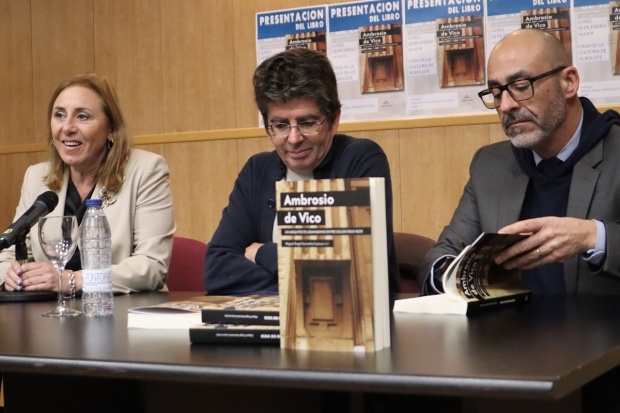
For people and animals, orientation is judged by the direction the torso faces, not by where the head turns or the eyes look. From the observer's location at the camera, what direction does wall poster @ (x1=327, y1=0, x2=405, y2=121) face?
facing the viewer

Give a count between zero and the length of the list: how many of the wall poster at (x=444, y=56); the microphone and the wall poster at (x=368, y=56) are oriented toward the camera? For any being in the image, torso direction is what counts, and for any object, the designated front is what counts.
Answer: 2

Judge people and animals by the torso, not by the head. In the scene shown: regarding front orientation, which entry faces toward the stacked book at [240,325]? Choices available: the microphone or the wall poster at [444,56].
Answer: the wall poster

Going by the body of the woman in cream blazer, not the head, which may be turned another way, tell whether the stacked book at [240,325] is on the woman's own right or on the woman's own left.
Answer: on the woman's own left

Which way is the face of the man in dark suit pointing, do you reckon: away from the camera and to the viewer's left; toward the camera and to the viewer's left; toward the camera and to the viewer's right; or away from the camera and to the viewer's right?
toward the camera and to the viewer's left

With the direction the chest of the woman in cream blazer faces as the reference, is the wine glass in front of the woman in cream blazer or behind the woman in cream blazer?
in front

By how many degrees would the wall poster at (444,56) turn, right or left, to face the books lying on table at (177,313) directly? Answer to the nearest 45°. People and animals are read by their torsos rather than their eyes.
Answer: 0° — it already faces it

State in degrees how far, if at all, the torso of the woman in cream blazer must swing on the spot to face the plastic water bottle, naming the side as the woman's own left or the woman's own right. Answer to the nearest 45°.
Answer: approximately 45° to the woman's own left

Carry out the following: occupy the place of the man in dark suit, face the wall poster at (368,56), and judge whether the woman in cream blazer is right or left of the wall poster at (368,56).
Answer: left

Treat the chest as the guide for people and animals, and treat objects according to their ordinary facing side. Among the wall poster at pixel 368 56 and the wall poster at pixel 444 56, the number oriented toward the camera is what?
2

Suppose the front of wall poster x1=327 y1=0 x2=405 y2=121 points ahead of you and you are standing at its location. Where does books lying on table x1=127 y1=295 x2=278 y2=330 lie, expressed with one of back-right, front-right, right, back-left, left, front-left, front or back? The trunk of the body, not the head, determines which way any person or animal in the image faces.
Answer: front

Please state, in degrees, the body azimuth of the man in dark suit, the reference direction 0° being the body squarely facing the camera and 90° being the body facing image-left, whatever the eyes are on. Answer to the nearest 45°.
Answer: approximately 45°

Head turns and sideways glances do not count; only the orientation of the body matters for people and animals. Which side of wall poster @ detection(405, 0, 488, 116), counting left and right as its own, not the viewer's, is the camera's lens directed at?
front

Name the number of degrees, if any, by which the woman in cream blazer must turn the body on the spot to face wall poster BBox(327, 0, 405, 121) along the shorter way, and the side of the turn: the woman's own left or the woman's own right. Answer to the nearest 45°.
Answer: approximately 180°

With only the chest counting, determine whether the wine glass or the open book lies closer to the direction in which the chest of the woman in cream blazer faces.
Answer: the wine glass

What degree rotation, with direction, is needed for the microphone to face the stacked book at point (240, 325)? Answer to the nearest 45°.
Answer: approximately 135° to its right

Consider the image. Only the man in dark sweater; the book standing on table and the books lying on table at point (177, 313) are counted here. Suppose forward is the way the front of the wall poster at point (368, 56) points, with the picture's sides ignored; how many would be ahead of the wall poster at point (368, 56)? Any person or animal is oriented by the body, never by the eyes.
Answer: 3
